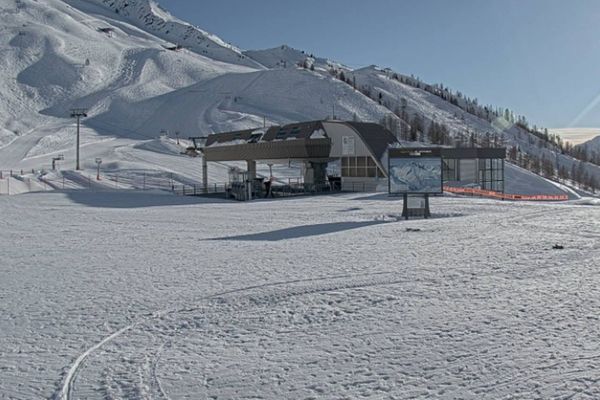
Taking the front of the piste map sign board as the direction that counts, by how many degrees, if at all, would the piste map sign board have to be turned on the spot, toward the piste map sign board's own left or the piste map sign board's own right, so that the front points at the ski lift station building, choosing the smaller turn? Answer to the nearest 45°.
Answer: approximately 180°

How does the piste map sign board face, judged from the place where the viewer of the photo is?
facing the viewer

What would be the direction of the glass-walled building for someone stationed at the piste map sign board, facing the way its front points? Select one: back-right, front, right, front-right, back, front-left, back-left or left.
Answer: back
